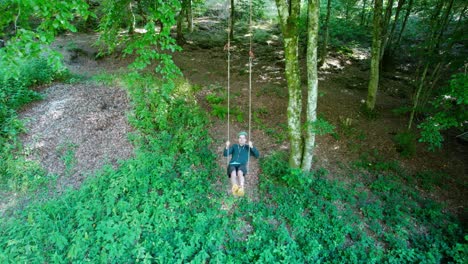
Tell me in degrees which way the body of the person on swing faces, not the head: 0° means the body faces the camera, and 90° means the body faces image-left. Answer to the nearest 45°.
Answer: approximately 0°

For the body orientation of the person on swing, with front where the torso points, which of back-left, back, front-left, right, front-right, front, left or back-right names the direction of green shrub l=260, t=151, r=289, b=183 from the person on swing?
back-left

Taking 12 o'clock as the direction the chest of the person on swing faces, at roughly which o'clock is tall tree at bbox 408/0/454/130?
The tall tree is roughly at 8 o'clock from the person on swing.

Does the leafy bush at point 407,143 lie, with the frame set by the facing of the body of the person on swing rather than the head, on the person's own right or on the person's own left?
on the person's own left
